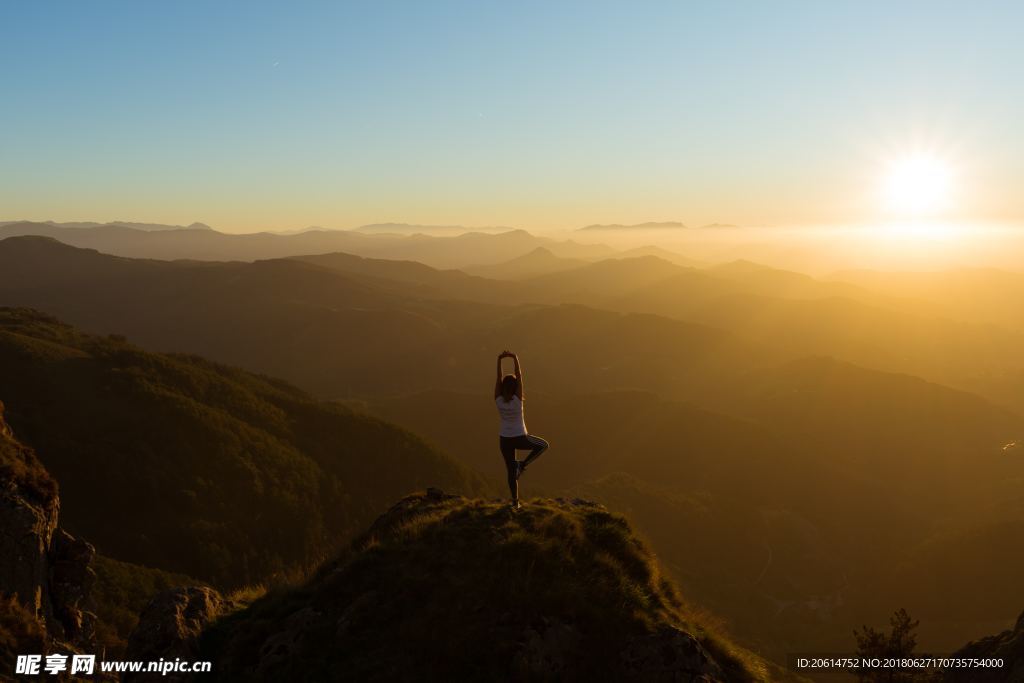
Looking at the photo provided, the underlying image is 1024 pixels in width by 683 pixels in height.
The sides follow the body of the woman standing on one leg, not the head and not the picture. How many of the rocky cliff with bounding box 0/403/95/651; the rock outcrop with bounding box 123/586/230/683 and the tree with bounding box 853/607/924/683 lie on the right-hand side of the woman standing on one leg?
1

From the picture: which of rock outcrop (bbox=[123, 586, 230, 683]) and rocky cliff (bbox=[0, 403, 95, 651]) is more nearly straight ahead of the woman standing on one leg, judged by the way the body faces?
the rocky cliff

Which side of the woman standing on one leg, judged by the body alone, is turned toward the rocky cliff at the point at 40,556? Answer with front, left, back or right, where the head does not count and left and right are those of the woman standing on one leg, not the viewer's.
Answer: left

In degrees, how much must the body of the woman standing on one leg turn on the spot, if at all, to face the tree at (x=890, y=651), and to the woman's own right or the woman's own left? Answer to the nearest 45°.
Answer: approximately 90° to the woman's own right

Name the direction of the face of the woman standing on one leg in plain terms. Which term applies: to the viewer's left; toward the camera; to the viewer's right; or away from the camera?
away from the camera

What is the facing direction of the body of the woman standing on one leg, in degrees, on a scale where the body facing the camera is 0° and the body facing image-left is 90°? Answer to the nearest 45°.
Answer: approximately 180°
